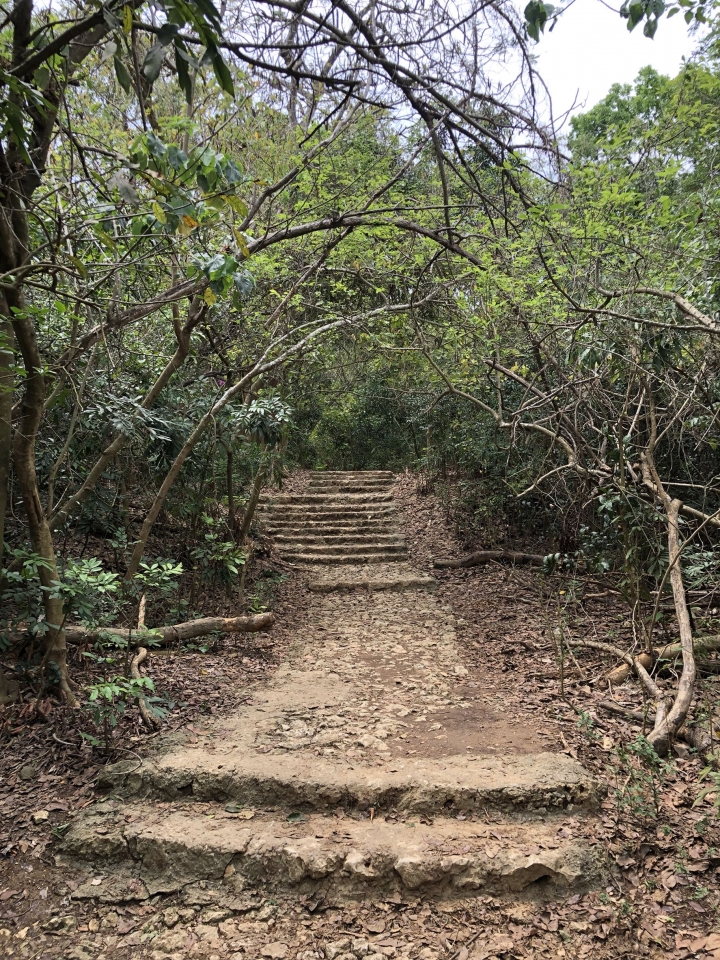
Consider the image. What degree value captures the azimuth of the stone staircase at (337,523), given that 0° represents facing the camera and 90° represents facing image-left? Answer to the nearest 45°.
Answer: approximately 0°

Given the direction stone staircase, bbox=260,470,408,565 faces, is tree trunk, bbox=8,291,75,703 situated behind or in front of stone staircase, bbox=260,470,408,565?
in front

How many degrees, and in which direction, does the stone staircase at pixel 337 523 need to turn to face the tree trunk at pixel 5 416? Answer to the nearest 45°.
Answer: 0° — it already faces it

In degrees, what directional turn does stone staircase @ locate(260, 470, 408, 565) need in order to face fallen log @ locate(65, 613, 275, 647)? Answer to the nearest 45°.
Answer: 0° — it already faces it

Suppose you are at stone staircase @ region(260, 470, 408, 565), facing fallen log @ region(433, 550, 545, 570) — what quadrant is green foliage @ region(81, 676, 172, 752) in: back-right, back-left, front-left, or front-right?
front-right

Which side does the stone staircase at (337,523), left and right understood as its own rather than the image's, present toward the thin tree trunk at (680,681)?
front

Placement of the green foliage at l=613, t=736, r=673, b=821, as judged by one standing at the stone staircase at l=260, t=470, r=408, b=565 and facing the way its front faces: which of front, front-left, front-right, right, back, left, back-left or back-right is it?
front

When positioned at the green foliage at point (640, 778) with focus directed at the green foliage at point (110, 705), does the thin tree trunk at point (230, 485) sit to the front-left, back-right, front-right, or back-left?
front-right
